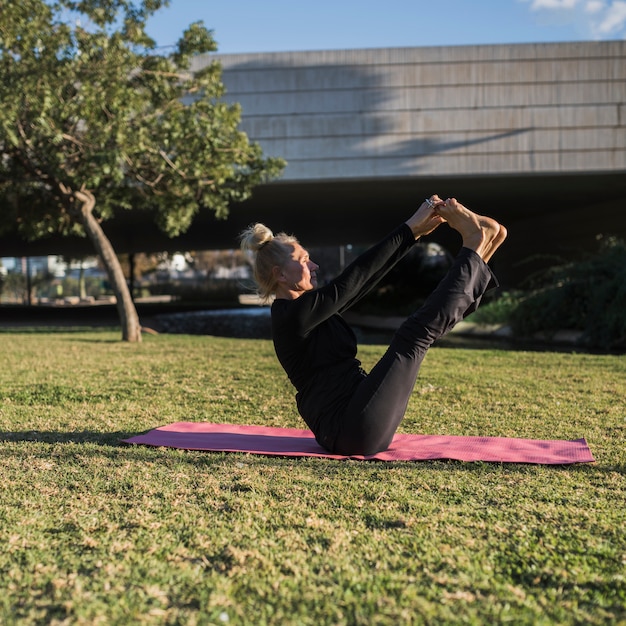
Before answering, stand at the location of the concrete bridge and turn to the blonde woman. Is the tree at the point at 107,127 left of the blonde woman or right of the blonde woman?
right

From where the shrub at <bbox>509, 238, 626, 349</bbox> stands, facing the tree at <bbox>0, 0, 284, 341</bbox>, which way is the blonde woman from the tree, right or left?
left

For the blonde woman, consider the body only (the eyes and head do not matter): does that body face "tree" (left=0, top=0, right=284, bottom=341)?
no

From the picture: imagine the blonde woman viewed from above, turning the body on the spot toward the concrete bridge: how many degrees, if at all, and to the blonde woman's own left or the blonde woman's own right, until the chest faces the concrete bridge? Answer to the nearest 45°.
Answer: approximately 90° to the blonde woman's own left

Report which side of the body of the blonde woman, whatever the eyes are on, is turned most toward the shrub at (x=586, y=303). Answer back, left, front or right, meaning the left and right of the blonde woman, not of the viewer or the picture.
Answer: left

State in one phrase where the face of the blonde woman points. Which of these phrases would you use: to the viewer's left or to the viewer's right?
to the viewer's right

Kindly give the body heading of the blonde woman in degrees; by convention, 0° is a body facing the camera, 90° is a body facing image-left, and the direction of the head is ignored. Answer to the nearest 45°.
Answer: approximately 270°

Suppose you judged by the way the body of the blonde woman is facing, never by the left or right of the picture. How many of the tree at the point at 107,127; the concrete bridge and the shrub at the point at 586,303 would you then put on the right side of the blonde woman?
0
